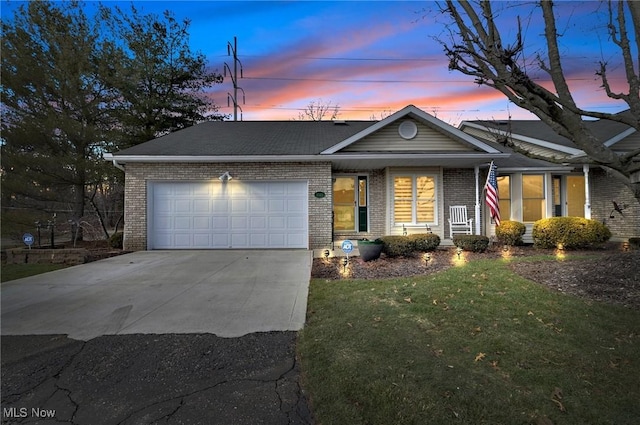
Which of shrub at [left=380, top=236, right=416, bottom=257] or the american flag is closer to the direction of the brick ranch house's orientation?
the shrub

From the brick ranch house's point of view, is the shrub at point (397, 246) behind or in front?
in front

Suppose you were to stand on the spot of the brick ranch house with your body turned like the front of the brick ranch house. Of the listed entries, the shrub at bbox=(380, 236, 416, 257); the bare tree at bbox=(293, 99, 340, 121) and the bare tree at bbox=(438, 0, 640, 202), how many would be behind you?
1

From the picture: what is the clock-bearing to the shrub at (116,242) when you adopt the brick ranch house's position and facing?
The shrub is roughly at 3 o'clock from the brick ranch house.

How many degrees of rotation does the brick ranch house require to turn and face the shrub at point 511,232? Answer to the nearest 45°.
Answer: approximately 90° to its left

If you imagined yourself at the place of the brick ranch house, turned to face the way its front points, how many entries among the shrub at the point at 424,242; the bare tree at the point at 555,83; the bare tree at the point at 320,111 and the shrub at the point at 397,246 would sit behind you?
1

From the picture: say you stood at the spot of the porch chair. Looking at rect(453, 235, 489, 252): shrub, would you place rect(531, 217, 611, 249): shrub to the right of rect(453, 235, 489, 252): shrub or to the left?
left

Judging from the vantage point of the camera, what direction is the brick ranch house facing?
facing the viewer

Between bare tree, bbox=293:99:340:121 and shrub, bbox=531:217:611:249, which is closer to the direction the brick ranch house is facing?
the shrub

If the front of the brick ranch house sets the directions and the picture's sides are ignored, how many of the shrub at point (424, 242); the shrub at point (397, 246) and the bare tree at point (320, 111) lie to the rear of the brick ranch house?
1

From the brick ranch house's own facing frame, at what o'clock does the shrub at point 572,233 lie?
The shrub is roughly at 9 o'clock from the brick ranch house.

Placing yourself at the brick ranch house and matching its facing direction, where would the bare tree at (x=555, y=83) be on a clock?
The bare tree is roughly at 11 o'clock from the brick ranch house.
